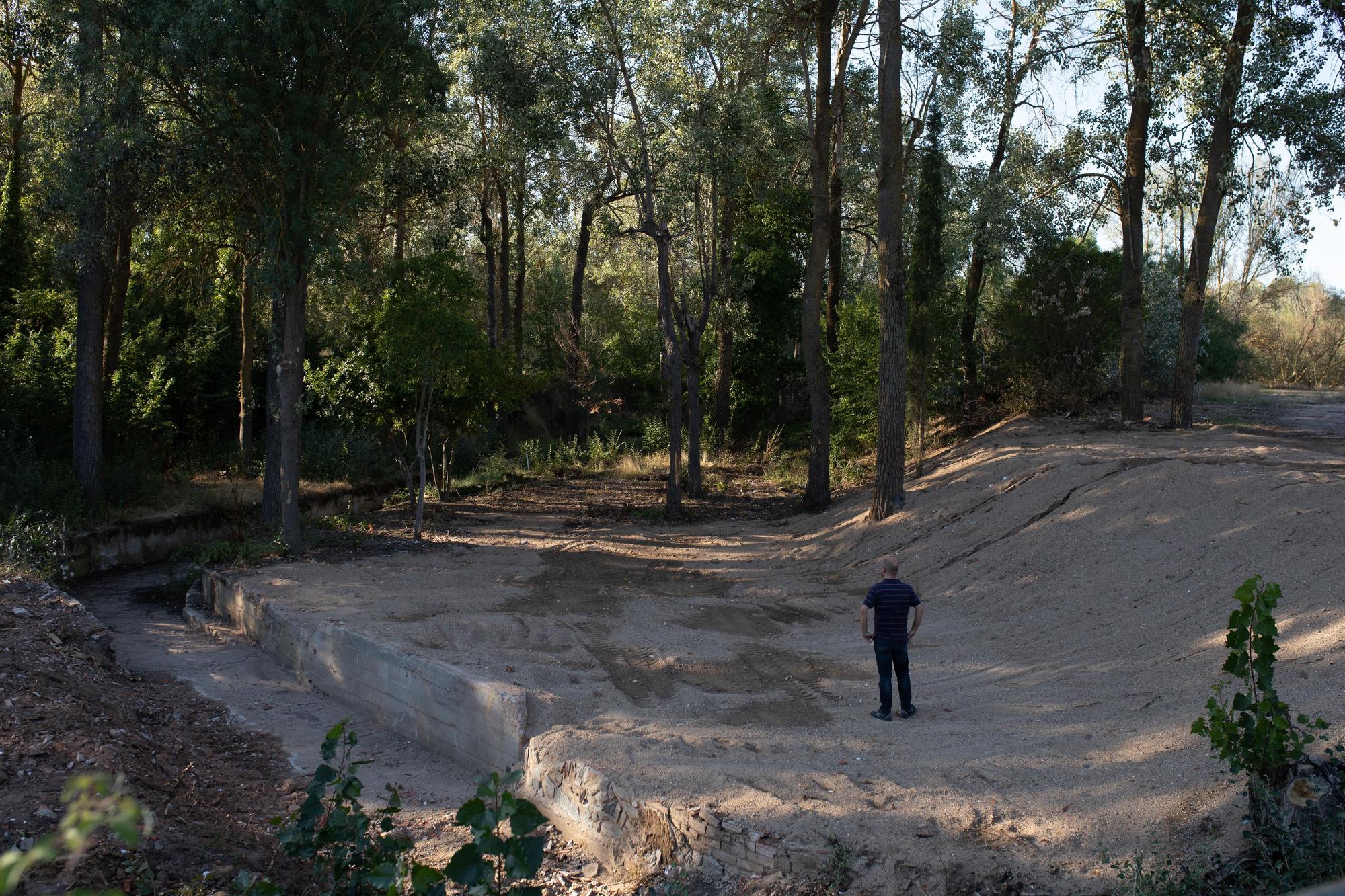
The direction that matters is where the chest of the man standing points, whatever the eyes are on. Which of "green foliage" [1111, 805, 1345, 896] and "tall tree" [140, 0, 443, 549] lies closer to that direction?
the tall tree

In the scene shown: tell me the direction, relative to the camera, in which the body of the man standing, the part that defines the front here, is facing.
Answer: away from the camera

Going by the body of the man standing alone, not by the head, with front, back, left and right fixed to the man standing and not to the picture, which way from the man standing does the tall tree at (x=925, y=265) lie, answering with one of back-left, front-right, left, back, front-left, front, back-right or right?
front

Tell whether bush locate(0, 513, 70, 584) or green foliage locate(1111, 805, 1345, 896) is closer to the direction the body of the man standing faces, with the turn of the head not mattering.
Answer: the bush

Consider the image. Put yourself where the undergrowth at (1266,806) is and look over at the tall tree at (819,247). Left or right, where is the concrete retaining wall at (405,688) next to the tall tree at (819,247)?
left

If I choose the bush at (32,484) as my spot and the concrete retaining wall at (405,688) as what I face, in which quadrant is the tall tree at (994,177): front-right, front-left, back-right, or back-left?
front-left

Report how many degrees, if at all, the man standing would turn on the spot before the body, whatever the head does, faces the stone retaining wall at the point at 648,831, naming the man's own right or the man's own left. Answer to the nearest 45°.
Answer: approximately 135° to the man's own left

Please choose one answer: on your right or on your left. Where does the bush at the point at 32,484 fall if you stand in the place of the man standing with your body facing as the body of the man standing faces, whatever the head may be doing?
on your left

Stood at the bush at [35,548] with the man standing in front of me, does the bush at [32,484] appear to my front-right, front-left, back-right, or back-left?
back-left

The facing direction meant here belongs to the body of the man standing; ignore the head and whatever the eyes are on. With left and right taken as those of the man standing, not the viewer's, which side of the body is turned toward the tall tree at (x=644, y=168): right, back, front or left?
front

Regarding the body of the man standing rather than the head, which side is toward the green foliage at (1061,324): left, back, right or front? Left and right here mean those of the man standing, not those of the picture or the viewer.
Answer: front

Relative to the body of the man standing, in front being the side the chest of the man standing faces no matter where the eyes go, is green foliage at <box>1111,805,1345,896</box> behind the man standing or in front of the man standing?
behind

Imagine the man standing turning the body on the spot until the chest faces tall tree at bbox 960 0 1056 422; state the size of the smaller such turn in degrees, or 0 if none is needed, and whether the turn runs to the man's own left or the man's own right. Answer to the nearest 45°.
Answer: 0° — they already face it
